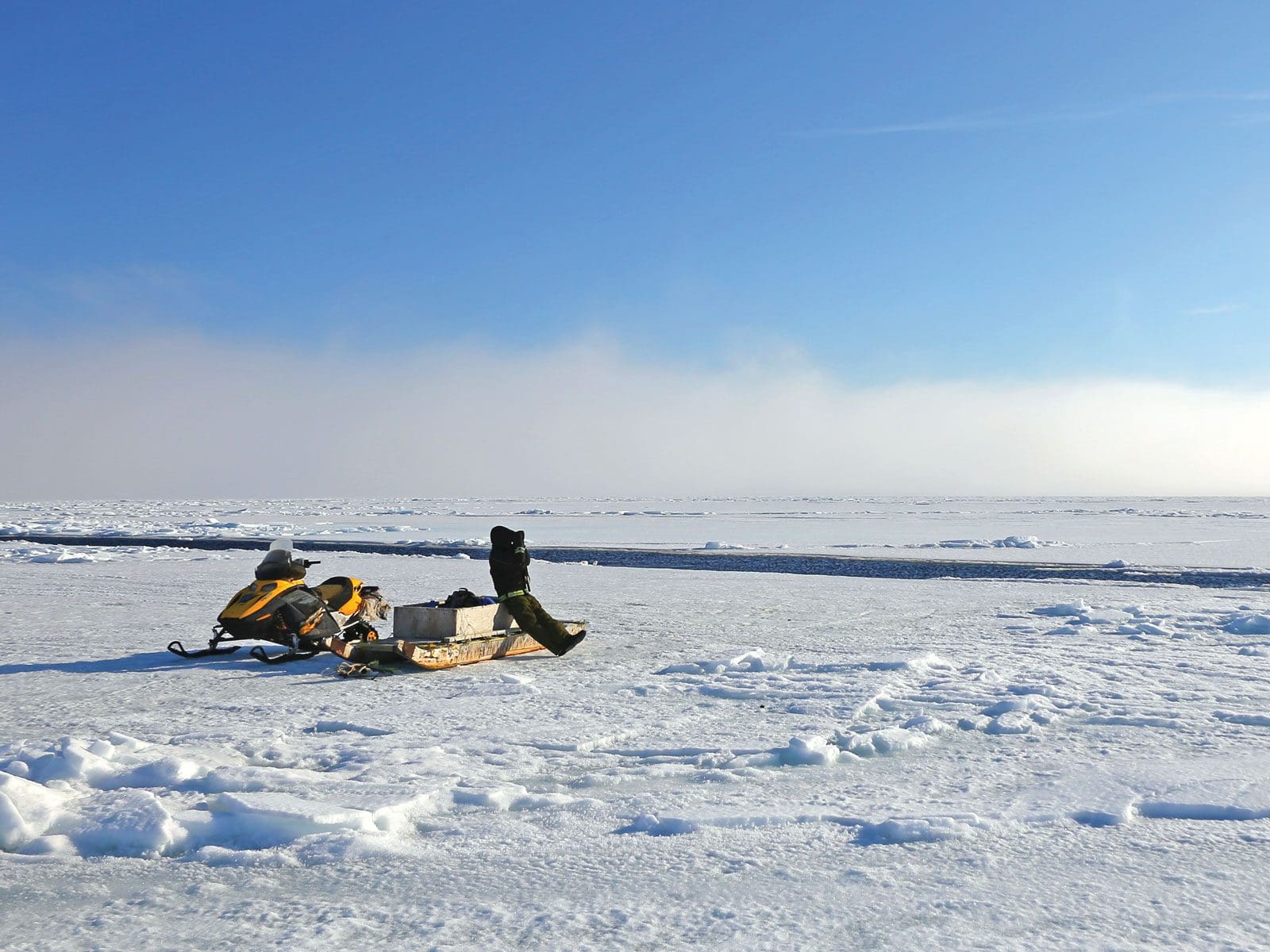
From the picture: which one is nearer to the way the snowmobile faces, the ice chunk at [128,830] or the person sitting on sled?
the ice chunk

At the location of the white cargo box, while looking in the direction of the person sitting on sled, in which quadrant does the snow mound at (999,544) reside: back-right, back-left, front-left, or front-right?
front-left

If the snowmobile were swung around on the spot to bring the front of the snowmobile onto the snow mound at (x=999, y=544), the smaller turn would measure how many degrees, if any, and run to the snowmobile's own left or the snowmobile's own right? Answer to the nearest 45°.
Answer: approximately 180°

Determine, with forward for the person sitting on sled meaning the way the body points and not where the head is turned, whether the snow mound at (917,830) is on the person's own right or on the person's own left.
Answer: on the person's own right

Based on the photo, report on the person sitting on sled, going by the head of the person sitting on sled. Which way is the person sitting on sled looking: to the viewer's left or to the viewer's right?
to the viewer's right

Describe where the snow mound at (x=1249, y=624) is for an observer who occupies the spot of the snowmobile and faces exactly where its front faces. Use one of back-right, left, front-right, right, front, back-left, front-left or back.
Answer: back-left

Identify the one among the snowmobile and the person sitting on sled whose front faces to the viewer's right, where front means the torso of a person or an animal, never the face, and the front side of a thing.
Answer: the person sitting on sled

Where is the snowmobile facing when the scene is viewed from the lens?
facing the viewer and to the left of the viewer

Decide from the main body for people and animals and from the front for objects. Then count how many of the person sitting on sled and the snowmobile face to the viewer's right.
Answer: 1

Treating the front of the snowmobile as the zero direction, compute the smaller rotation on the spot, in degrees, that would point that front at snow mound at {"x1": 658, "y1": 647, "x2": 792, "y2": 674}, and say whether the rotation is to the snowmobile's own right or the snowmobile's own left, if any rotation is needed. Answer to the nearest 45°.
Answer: approximately 90° to the snowmobile's own left

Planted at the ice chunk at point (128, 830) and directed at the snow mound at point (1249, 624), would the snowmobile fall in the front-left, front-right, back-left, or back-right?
front-left

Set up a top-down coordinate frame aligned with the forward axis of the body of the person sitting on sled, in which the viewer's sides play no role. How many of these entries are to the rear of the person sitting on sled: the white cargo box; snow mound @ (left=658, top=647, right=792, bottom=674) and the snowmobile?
2

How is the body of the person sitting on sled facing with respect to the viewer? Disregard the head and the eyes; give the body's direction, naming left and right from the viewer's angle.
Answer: facing to the right of the viewer

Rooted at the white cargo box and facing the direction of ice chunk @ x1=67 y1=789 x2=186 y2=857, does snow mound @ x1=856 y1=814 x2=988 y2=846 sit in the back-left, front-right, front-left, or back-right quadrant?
front-left

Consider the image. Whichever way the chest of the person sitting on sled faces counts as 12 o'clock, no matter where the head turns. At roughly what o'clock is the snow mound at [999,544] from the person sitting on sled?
The snow mound is roughly at 10 o'clock from the person sitting on sled.

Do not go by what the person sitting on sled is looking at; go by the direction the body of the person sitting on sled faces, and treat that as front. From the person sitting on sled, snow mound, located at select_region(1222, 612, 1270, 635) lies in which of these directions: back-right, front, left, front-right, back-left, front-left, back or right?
front

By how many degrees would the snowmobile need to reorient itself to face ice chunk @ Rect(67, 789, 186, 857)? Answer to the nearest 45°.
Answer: approximately 45° to its left

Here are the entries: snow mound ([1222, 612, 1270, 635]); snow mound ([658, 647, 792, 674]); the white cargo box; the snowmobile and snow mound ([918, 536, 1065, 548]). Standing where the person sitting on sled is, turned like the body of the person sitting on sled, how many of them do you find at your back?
2

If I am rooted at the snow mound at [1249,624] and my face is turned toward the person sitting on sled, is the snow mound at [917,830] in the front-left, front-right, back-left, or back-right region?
front-left
